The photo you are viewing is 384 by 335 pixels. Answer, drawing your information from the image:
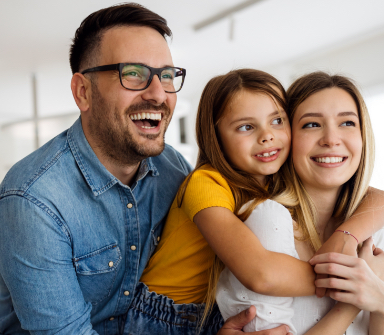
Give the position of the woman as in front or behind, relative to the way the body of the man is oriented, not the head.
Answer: in front

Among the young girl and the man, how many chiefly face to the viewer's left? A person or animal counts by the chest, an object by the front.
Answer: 0

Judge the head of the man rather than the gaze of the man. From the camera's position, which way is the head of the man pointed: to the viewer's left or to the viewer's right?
to the viewer's right

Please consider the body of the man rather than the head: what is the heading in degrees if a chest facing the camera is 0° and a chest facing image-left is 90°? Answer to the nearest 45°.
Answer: approximately 315°
